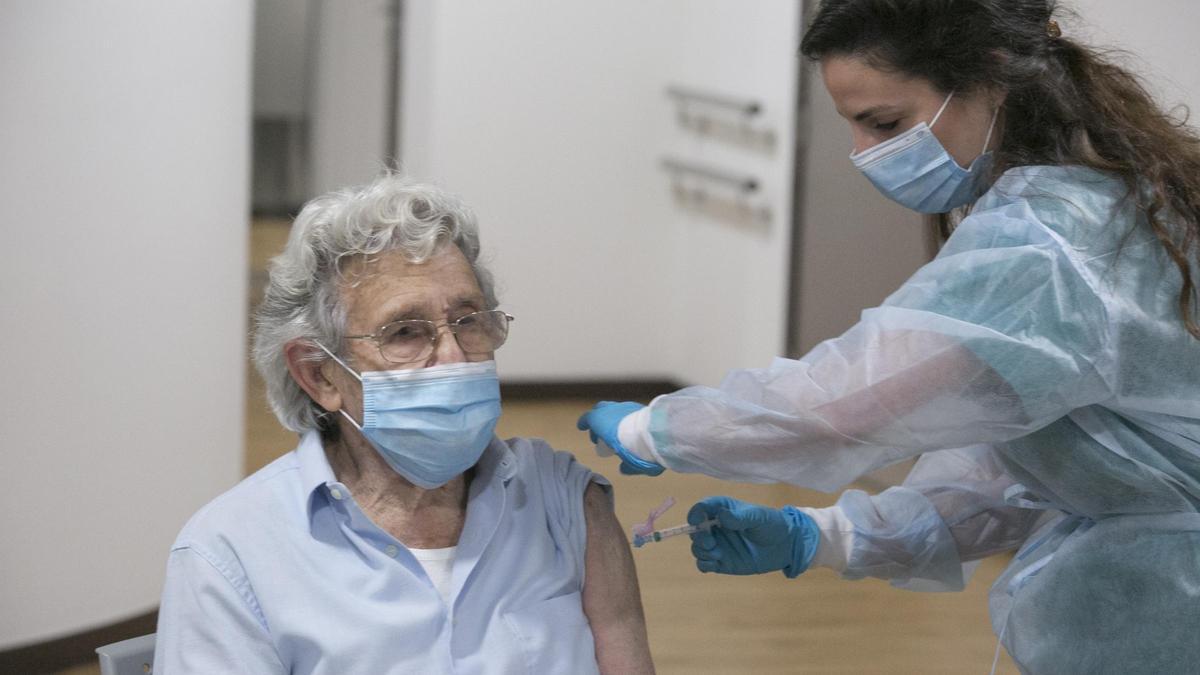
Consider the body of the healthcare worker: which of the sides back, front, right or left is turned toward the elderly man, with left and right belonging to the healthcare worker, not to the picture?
front

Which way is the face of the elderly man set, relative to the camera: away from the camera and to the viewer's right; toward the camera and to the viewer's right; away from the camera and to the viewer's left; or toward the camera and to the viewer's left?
toward the camera and to the viewer's right

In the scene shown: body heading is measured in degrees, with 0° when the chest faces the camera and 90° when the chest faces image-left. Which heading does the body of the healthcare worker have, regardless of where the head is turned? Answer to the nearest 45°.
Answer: approximately 90°
